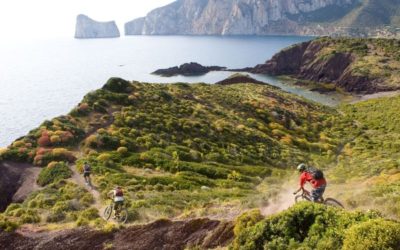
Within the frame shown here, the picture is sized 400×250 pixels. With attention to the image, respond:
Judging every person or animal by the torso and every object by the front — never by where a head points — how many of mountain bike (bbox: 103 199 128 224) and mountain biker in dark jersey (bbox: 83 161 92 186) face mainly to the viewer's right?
0
